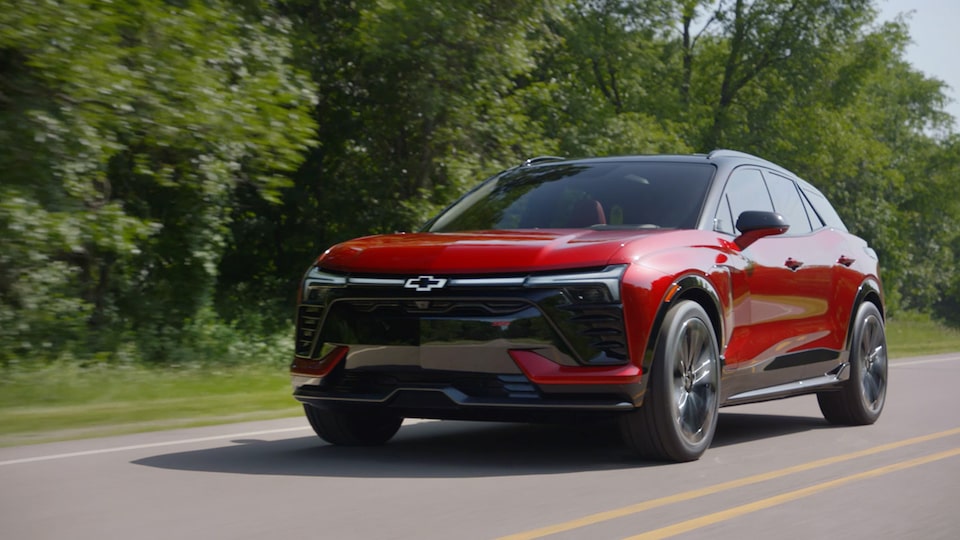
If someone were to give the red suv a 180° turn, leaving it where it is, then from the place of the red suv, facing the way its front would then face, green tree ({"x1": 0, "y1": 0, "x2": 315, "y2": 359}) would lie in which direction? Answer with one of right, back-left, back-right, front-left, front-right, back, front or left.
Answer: left

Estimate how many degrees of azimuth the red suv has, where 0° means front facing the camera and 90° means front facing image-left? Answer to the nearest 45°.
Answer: approximately 45°
